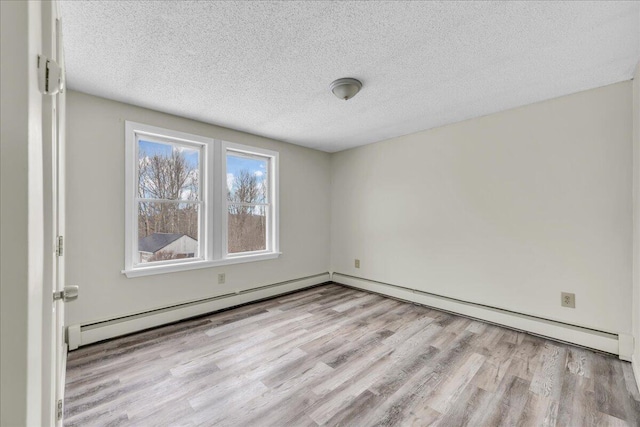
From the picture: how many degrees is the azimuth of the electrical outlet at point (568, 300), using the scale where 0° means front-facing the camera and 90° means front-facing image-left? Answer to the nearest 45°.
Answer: approximately 0°

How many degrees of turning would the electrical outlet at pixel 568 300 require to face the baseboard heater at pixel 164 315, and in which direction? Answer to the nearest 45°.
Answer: approximately 45° to its right

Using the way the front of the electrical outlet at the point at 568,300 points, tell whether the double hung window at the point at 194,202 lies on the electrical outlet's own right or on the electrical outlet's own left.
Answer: on the electrical outlet's own right

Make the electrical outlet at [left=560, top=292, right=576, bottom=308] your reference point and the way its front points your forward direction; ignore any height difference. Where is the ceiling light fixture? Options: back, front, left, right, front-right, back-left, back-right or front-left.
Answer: front-right
